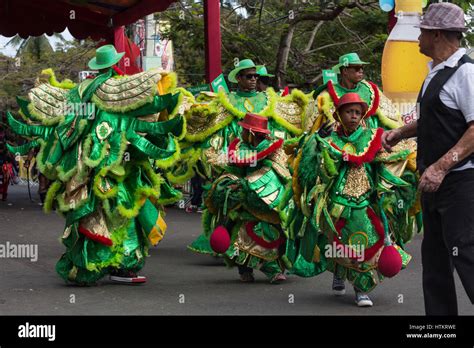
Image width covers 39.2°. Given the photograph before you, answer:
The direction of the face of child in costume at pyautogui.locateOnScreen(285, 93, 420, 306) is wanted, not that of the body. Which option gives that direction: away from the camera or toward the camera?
toward the camera

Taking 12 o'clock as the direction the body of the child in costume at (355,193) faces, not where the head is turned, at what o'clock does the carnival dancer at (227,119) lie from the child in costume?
The carnival dancer is roughly at 5 o'clock from the child in costume.

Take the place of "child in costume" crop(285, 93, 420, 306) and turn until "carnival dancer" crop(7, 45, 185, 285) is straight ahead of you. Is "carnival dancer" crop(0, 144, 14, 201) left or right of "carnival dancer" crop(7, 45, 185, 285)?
right

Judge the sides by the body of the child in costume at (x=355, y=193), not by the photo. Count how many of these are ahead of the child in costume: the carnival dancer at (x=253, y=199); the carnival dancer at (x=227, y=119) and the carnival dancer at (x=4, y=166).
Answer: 0

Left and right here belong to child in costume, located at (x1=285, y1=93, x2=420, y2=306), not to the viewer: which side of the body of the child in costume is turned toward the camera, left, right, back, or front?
front

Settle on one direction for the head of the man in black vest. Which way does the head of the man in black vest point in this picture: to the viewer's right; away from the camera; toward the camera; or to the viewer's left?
to the viewer's left

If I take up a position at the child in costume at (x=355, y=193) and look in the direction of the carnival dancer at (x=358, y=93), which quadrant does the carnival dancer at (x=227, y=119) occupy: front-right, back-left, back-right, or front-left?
front-left

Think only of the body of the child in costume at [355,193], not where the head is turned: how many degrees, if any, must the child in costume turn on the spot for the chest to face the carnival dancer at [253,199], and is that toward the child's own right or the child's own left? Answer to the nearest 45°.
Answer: approximately 135° to the child's own right

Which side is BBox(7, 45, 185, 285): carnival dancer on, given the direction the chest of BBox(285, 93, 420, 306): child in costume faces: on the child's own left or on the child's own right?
on the child's own right

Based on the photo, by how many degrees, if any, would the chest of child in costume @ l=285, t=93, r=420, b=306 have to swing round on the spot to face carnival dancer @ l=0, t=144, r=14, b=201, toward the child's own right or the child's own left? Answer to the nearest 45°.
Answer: approximately 135° to the child's own right

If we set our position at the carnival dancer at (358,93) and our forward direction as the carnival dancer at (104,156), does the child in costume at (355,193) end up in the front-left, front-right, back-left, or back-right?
front-left

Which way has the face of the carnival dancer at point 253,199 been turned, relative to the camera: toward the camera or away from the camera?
toward the camera

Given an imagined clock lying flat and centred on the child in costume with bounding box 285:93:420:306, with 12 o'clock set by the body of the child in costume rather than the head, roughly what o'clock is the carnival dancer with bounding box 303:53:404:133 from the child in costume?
The carnival dancer is roughly at 6 o'clock from the child in costume.
